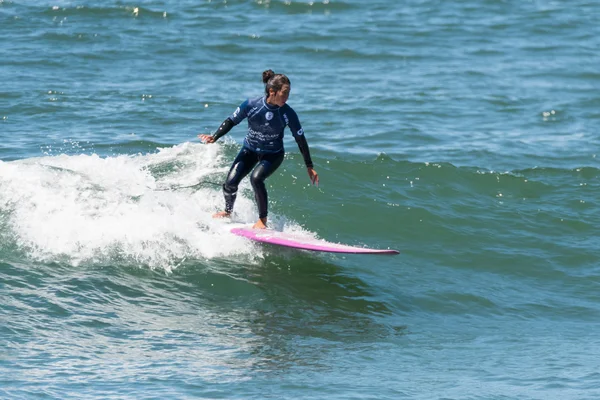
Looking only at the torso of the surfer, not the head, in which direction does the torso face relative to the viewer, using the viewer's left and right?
facing the viewer

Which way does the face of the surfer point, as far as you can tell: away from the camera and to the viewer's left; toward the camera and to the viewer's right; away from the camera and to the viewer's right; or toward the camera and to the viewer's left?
toward the camera and to the viewer's right
